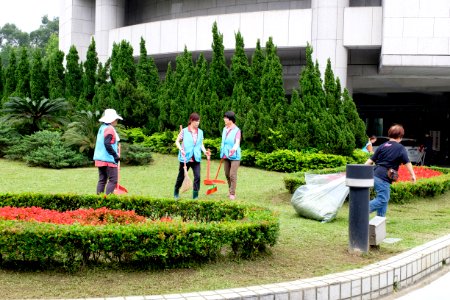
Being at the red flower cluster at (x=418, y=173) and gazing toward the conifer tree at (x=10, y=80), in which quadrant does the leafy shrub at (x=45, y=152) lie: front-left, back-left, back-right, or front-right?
front-left

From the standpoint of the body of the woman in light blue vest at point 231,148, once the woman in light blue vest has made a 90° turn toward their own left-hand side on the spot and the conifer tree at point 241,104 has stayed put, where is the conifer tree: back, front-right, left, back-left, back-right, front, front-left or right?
back-left

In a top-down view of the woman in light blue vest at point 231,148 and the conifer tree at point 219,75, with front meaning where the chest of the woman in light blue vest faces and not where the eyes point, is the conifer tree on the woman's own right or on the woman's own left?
on the woman's own right

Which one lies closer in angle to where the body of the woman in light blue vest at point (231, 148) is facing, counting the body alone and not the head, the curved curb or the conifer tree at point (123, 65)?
the curved curb

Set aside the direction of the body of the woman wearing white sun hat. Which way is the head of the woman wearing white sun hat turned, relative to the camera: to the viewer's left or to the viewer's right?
to the viewer's right

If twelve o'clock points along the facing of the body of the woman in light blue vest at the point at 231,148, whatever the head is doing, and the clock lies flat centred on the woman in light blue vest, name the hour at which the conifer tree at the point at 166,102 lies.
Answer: The conifer tree is roughly at 4 o'clock from the woman in light blue vest.

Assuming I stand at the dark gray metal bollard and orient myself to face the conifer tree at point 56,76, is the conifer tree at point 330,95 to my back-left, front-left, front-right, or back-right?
front-right

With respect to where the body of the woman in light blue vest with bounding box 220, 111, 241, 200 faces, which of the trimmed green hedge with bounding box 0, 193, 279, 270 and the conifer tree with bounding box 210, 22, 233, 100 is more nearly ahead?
the trimmed green hedge

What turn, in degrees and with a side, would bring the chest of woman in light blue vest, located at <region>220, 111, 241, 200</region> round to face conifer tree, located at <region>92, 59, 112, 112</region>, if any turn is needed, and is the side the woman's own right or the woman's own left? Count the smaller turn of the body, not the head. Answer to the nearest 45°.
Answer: approximately 90° to the woman's own right

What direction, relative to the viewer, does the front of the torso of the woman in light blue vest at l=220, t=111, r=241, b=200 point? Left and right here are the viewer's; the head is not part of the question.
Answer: facing the viewer and to the left of the viewer

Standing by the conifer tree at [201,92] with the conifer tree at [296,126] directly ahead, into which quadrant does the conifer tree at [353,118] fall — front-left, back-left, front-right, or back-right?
front-left

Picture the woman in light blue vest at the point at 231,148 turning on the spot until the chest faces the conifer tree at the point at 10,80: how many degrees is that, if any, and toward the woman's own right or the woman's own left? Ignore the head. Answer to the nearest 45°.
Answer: approximately 90° to the woman's own right

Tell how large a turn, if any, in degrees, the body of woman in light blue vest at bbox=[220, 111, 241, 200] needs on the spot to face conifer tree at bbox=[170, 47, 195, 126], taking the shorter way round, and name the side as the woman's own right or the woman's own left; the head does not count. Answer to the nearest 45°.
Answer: approximately 135° to the woman's own right

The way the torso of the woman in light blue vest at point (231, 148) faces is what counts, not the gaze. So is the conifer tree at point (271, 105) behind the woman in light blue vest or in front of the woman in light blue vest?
behind

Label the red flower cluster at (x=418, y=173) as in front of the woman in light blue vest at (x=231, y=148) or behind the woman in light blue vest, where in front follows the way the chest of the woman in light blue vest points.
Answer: behind

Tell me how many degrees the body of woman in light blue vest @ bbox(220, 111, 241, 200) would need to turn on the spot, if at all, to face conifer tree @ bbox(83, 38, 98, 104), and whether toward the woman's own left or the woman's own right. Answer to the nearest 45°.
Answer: approximately 90° to the woman's own right
